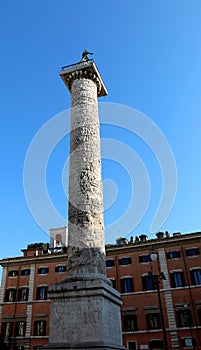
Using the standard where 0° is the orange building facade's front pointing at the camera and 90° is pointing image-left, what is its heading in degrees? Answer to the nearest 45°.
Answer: approximately 0°
